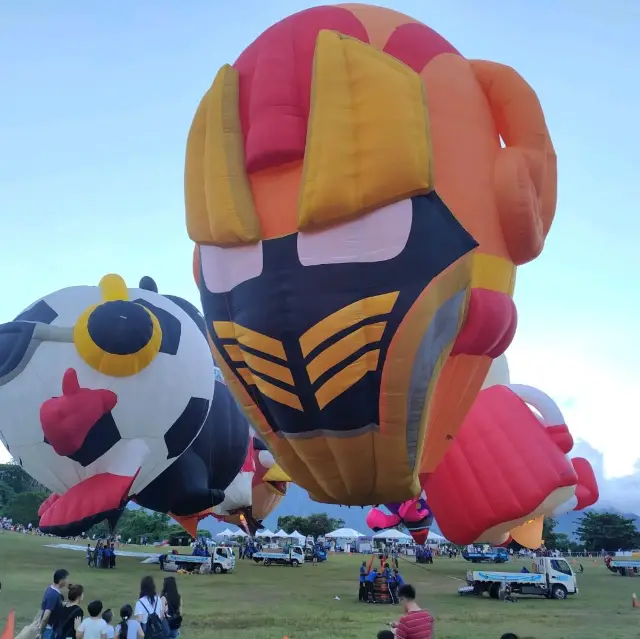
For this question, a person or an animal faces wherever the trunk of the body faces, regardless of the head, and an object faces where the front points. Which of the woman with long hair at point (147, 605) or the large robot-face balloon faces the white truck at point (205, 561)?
the woman with long hair

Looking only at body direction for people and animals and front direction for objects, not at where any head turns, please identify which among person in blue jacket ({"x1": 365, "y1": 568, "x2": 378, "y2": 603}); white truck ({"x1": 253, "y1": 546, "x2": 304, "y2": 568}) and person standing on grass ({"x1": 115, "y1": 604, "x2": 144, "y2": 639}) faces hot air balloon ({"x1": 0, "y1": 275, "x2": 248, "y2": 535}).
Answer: the person standing on grass

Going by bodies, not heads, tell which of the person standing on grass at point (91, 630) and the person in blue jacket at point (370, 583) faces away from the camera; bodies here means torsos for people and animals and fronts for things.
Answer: the person standing on grass

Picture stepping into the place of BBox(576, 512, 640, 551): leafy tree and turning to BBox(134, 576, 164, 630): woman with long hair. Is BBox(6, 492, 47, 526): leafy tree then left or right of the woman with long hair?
right

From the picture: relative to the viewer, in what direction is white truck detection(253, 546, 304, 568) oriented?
to the viewer's right

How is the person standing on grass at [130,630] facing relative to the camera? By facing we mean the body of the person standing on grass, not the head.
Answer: away from the camera
